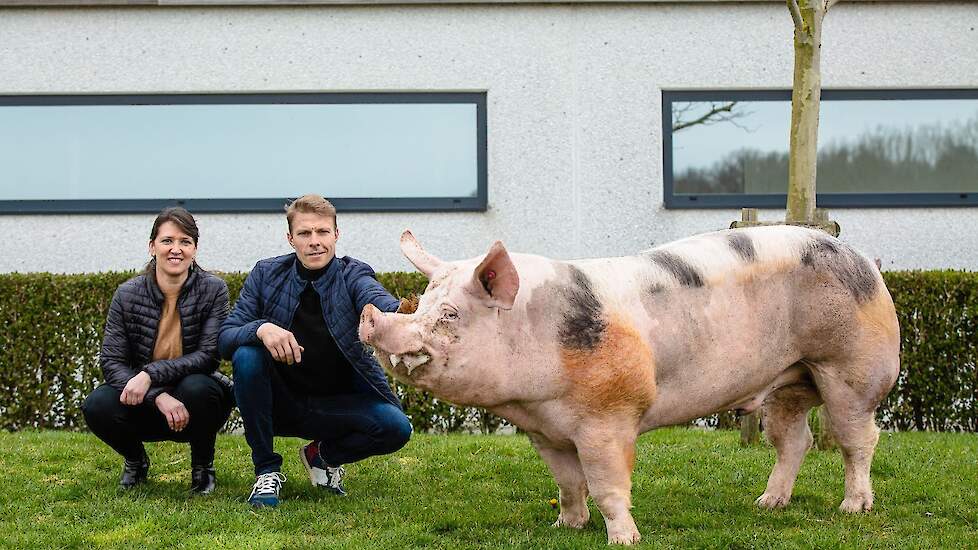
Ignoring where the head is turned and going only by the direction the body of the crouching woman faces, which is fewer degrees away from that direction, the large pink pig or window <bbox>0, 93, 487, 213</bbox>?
the large pink pig

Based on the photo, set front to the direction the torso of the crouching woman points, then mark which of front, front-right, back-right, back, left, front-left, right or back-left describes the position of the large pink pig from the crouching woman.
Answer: front-left

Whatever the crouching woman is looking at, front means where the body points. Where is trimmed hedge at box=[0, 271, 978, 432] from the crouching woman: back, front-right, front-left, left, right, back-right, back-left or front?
back

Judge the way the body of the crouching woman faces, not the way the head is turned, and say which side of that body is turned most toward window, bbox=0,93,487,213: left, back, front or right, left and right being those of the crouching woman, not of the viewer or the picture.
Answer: back

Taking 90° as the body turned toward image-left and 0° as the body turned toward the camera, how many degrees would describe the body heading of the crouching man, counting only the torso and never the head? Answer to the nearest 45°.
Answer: approximately 0°

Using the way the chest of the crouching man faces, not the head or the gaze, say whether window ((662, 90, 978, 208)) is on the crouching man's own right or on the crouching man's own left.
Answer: on the crouching man's own left

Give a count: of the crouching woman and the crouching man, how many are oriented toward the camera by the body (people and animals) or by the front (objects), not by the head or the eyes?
2

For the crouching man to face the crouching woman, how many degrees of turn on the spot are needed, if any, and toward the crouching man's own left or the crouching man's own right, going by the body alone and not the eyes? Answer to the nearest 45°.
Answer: approximately 135° to the crouching man's own right
